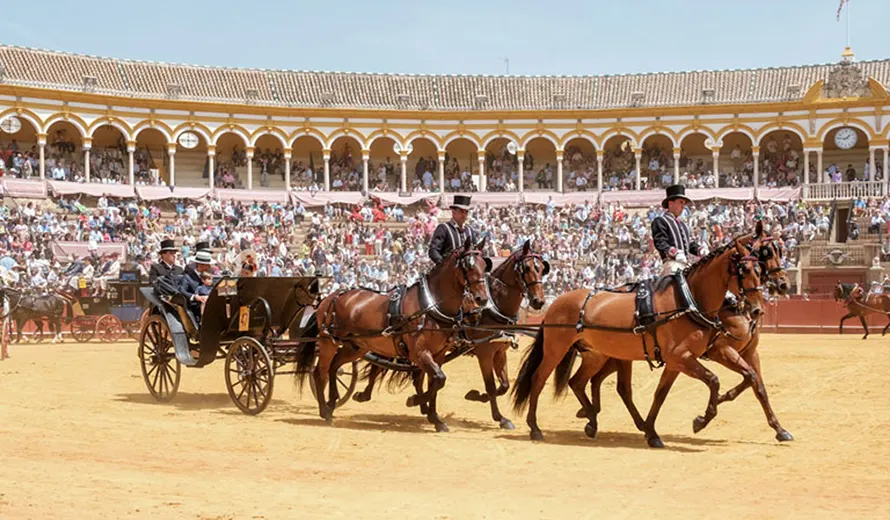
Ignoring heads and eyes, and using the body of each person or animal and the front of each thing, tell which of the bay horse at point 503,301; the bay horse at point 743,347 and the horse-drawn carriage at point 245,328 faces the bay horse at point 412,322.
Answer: the horse-drawn carriage

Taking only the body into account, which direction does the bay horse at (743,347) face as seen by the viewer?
to the viewer's right

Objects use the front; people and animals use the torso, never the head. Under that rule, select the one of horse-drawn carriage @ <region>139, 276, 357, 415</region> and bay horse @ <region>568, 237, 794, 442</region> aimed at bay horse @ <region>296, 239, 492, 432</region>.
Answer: the horse-drawn carriage

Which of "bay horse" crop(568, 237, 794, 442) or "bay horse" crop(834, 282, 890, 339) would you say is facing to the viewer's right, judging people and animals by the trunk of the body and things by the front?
"bay horse" crop(568, 237, 794, 442)

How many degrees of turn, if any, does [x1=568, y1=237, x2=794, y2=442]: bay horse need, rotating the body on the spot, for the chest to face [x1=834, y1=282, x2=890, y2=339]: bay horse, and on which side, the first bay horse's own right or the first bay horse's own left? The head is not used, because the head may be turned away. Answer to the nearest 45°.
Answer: approximately 90° to the first bay horse's own left

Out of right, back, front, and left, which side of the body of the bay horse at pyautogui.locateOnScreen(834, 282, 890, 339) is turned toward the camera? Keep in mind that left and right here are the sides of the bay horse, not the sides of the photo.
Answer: left

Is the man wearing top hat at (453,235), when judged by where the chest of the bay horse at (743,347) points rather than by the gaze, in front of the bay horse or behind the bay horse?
behind

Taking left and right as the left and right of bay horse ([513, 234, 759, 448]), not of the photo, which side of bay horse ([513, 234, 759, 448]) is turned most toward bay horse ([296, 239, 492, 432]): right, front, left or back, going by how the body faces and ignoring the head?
back

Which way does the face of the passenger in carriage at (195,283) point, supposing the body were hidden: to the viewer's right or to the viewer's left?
to the viewer's right

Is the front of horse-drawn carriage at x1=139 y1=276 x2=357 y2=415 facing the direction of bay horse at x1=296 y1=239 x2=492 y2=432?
yes

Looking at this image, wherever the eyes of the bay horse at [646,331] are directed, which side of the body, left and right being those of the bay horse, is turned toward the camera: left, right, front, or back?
right

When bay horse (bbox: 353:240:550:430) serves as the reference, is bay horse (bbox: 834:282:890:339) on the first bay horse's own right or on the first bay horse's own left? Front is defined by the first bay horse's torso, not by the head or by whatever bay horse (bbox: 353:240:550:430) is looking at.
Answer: on the first bay horse's own left

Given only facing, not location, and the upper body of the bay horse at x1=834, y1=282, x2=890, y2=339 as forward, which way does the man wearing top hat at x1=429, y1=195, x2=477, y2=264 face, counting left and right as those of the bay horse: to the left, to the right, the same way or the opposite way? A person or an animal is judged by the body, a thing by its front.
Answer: the opposite way
